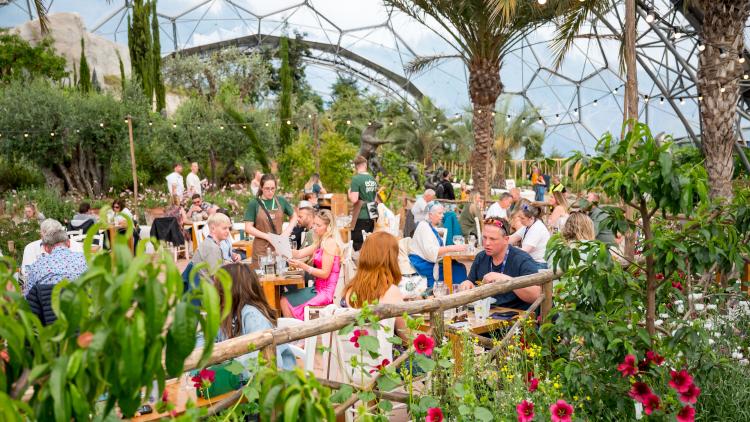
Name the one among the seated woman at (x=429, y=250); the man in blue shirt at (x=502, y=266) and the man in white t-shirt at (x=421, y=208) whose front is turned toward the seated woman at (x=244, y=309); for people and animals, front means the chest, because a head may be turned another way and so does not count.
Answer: the man in blue shirt

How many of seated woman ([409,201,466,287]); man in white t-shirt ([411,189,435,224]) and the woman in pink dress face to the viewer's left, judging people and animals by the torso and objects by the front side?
1

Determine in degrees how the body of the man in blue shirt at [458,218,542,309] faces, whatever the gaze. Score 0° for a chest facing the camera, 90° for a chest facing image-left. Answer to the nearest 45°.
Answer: approximately 45°

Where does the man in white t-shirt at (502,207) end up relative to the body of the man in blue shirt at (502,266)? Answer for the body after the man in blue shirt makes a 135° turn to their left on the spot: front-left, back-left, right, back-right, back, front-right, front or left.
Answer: left

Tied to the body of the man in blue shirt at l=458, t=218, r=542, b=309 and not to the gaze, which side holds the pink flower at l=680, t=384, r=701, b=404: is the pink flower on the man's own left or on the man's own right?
on the man's own left

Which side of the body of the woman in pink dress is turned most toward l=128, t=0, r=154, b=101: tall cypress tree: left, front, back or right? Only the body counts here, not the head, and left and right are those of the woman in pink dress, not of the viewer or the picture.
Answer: right

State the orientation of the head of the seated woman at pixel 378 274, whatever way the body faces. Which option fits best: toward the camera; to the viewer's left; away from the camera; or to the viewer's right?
away from the camera

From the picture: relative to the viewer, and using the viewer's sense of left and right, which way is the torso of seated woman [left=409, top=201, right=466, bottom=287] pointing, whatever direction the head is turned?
facing to the right of the viewer

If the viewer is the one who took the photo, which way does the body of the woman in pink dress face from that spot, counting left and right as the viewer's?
facing to the left of the viewer
